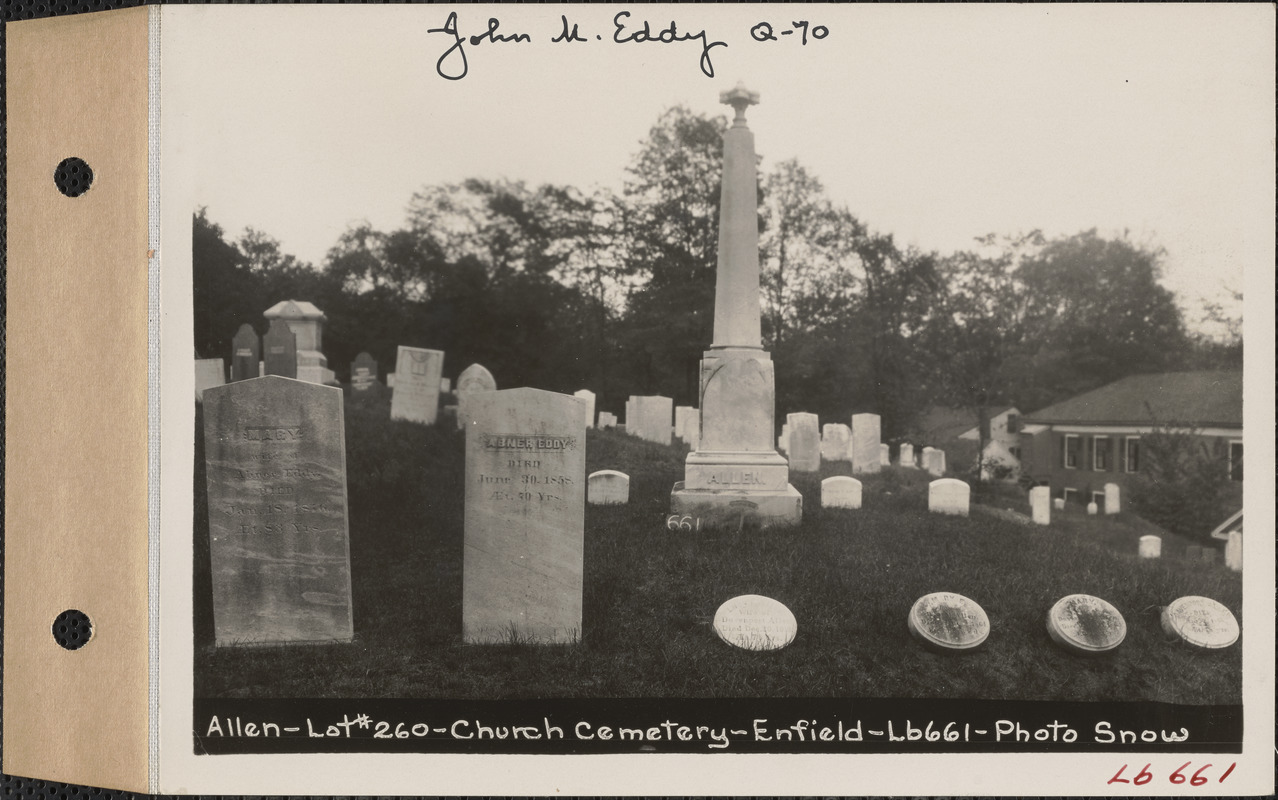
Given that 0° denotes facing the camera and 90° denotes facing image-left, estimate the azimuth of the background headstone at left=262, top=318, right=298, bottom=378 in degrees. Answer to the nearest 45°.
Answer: approximately 0°

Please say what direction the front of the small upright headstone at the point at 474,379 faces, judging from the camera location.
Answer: facing the viewer

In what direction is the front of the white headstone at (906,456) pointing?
toward the camera

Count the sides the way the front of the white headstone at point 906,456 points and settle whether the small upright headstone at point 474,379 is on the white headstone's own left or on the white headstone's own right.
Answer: on the white headstone's own right

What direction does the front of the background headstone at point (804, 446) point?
toward the camera

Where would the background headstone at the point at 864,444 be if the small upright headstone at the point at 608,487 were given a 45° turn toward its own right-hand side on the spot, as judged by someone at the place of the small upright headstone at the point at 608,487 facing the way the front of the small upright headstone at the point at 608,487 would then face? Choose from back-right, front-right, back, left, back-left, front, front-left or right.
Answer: back
